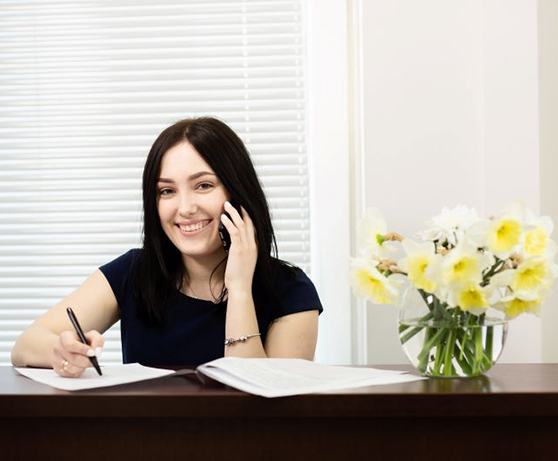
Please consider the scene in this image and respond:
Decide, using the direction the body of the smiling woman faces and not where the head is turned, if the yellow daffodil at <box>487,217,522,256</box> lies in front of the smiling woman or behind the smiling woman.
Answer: in front

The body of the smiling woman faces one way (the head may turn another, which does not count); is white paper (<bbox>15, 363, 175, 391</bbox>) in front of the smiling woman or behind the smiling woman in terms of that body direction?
in front

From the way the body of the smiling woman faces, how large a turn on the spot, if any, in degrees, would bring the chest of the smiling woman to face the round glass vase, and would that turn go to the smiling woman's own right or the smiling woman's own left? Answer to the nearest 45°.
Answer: approximately 45° to the smiling woman's own left

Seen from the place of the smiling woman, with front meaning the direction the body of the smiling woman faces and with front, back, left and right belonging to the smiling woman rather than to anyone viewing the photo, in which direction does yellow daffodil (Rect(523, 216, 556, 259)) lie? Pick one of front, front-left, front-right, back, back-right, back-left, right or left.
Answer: front-left

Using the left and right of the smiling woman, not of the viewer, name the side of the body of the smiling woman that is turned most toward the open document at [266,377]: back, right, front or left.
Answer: front

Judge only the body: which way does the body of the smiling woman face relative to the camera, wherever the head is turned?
toward the camera

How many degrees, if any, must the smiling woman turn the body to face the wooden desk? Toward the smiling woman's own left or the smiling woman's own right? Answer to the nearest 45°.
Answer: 0° — they already face it
